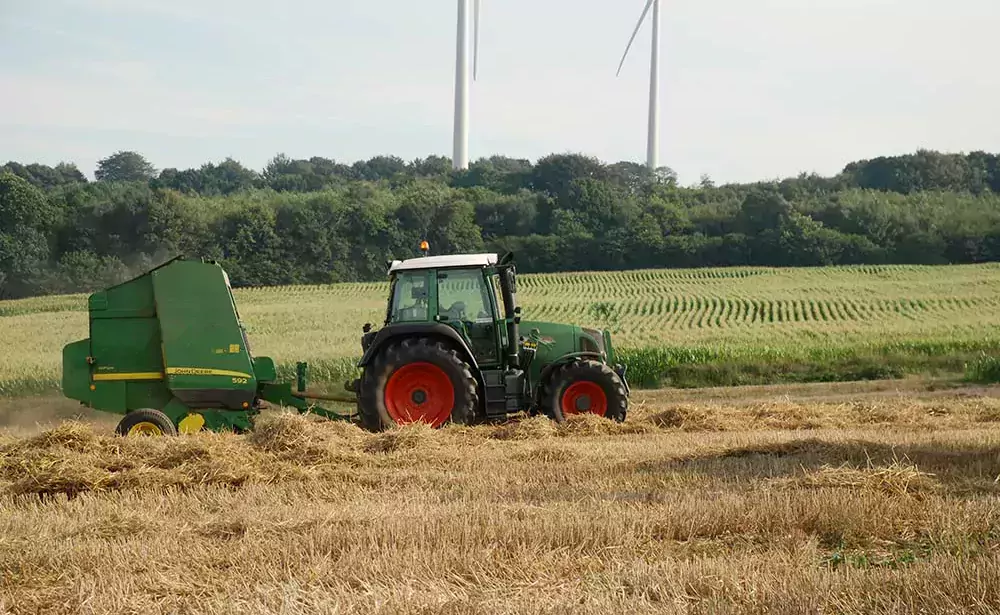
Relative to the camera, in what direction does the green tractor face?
facing to the right of the viewer

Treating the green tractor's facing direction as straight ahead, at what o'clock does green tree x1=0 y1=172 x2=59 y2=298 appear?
The green tree is roughly at 8 o'clock from the green tractor.
